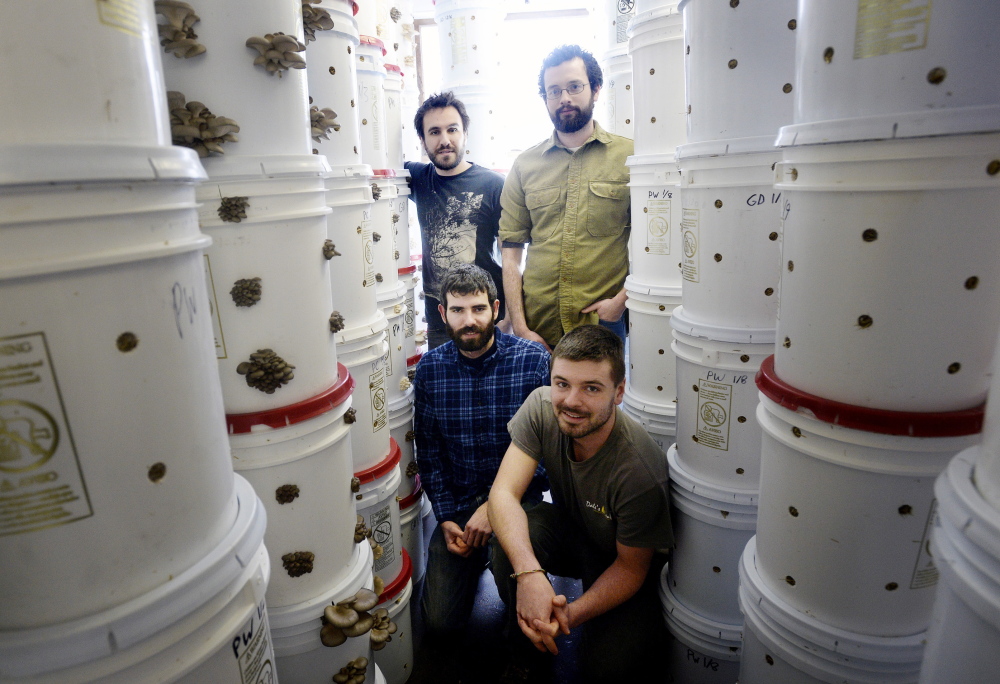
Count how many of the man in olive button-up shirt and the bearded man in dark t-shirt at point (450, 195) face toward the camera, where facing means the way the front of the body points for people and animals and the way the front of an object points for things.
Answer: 2

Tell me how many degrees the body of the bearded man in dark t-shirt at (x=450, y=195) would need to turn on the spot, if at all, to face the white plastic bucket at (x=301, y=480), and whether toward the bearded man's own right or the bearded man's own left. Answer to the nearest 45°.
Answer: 0° — they already face it

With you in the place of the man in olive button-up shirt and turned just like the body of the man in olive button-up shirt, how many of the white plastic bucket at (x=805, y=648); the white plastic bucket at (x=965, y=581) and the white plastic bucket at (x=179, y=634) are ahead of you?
3

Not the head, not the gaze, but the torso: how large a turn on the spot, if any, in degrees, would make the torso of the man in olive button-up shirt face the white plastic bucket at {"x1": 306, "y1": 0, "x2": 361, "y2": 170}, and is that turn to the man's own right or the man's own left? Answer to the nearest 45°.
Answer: approximately 45° to the man's own right

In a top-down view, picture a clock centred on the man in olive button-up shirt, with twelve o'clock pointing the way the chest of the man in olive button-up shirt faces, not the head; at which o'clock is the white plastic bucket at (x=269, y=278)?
The white plastic bucket is roughly at 1 o'clock from the man in olive button-up shirt.

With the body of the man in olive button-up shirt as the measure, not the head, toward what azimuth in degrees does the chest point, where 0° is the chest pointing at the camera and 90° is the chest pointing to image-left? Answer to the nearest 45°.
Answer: approximately 0°
